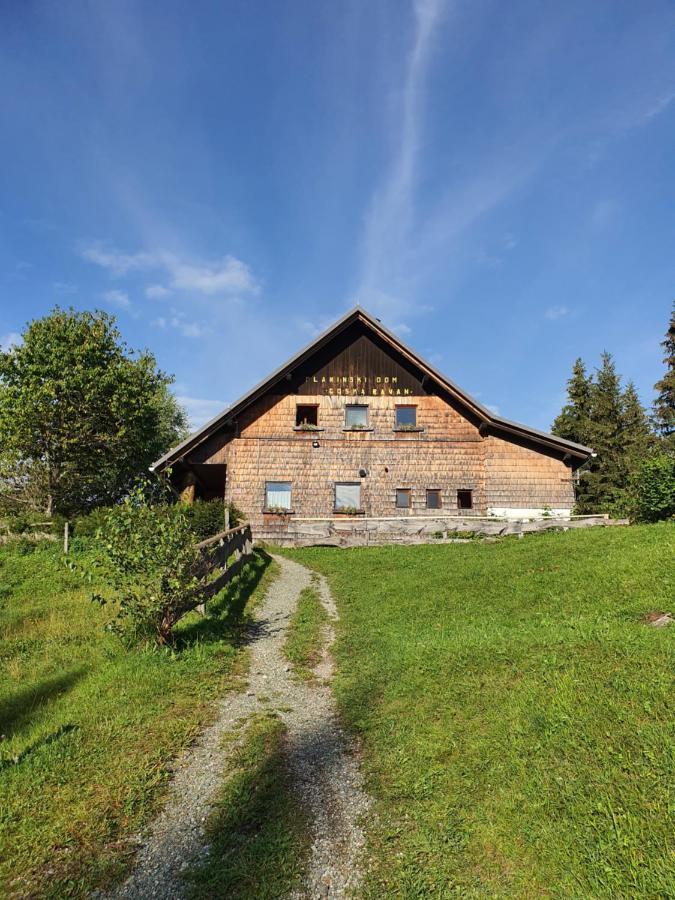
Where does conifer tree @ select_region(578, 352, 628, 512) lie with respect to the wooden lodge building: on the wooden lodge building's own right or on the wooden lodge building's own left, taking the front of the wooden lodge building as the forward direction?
on the wooden lodge building's own left

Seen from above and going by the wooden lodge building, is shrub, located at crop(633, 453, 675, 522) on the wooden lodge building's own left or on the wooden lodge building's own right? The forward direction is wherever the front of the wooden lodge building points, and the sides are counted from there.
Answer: on the wooden lodge building's own left

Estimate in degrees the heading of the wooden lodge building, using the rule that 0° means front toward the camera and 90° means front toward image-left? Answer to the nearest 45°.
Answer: approximately 0°

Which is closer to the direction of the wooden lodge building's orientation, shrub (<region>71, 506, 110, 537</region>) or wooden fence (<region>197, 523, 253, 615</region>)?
the wooden fence

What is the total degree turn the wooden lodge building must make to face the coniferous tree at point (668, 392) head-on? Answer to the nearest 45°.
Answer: approximately 135° to its left

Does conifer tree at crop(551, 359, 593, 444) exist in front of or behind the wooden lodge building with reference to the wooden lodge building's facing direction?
behind

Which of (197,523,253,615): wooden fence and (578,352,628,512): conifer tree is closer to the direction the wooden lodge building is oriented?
the wooden fence

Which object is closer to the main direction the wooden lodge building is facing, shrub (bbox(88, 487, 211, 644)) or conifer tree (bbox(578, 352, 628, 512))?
the shrub

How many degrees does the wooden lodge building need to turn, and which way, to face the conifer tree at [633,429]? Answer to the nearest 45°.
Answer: approximately 135° to its left
